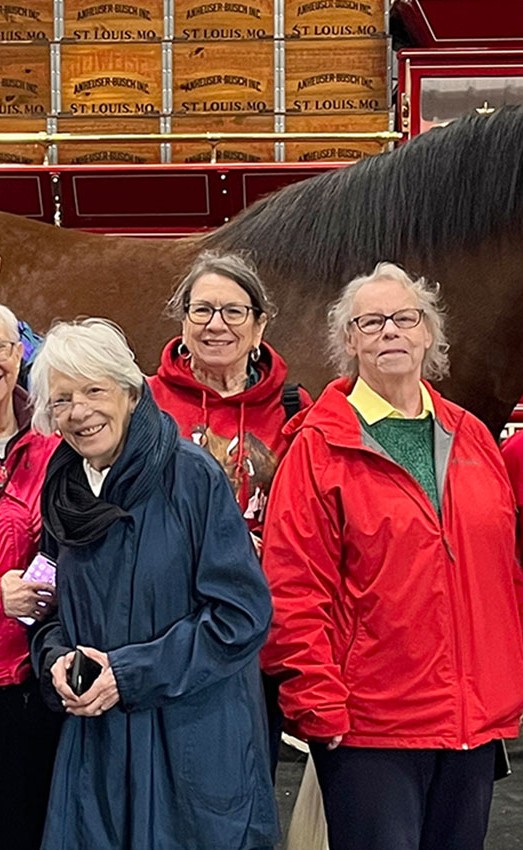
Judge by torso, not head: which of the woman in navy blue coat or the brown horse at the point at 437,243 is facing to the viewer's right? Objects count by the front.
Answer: the brown horse

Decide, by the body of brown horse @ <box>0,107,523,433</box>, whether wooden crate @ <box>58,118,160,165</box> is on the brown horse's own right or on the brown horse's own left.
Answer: on the brown horse's own left

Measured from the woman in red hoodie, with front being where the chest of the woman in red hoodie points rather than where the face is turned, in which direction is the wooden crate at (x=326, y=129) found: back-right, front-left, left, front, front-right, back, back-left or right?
back

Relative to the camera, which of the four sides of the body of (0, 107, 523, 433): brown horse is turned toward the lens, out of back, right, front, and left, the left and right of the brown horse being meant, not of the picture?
right

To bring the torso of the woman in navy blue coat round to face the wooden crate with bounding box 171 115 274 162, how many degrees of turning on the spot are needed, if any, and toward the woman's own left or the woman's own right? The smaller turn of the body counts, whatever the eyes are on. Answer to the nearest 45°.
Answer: approximately 135° to the woman's own right

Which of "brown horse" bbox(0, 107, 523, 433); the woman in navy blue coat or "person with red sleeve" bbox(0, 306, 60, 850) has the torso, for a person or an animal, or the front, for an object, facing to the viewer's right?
the brown horse

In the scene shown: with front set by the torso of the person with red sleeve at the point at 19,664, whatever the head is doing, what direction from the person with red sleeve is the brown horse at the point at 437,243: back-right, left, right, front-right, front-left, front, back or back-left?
back-left

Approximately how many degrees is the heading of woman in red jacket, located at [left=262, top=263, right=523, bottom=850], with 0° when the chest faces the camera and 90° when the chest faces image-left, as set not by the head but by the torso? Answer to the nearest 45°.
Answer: approximately 315°

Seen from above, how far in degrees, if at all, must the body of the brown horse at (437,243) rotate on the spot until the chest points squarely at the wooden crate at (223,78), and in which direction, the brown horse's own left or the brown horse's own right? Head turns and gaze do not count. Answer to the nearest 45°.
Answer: approximately 90° to the brown horse's own left
